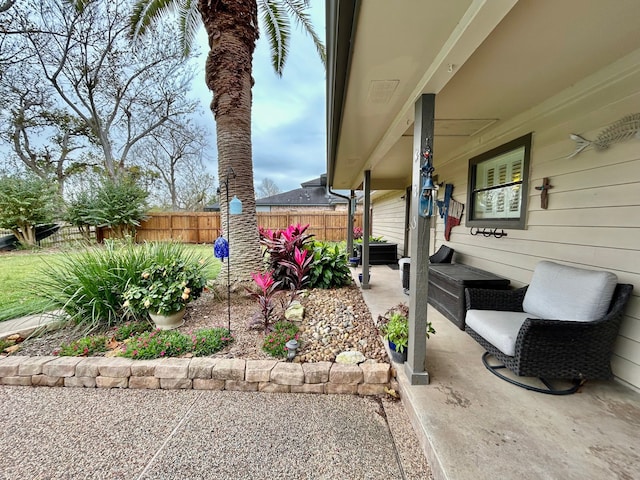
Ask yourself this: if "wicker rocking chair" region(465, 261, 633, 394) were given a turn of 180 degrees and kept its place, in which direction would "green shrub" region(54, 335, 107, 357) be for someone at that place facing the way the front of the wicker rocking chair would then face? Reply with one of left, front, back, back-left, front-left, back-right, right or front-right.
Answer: back

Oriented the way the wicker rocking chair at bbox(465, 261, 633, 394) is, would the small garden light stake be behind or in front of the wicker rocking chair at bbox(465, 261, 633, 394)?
in front

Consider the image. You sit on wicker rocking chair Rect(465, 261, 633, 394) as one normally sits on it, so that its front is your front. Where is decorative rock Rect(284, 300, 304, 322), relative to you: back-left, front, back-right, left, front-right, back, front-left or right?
front-right

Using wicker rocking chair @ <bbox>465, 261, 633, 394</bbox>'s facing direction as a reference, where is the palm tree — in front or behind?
in front

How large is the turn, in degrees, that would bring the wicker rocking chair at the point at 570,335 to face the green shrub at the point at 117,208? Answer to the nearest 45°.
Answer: approximately 45° to its right

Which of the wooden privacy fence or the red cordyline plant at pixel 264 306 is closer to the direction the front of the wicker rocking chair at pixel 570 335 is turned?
the red cordyline plant

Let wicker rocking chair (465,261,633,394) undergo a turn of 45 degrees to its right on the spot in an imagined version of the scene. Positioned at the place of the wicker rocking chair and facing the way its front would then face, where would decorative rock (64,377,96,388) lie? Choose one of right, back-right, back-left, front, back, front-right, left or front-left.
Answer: front-left

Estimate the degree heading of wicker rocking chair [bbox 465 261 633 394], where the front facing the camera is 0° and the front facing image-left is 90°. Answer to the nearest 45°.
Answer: approximately 45°

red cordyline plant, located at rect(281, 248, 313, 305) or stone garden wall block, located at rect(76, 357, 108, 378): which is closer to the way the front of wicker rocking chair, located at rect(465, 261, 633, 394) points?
the stone garden wall block

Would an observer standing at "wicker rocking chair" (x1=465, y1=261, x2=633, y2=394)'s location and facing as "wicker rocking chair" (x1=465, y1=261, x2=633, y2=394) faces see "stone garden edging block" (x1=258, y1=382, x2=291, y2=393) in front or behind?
in front

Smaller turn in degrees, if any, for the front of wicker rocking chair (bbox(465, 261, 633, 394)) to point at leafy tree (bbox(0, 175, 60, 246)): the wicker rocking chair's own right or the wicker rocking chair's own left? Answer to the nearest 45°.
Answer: approximately 45° to the wicker rocking chair's own right
